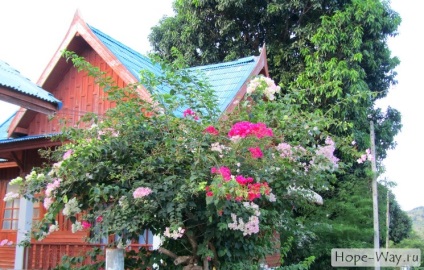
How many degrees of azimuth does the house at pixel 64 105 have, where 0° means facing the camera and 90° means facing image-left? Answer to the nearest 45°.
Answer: approximately 45°

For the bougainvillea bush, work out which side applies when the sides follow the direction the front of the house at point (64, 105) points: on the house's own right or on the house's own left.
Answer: on the house's own left

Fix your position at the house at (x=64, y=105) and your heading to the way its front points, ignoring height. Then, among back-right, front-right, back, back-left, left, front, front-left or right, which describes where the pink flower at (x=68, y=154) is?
front-left

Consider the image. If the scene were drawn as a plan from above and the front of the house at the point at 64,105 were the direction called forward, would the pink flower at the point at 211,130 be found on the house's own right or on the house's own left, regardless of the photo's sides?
on the house's own left

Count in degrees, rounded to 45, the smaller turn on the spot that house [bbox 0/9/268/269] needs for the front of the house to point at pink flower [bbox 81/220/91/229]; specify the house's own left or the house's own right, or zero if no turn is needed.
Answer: approximately 45° to the house's own left
